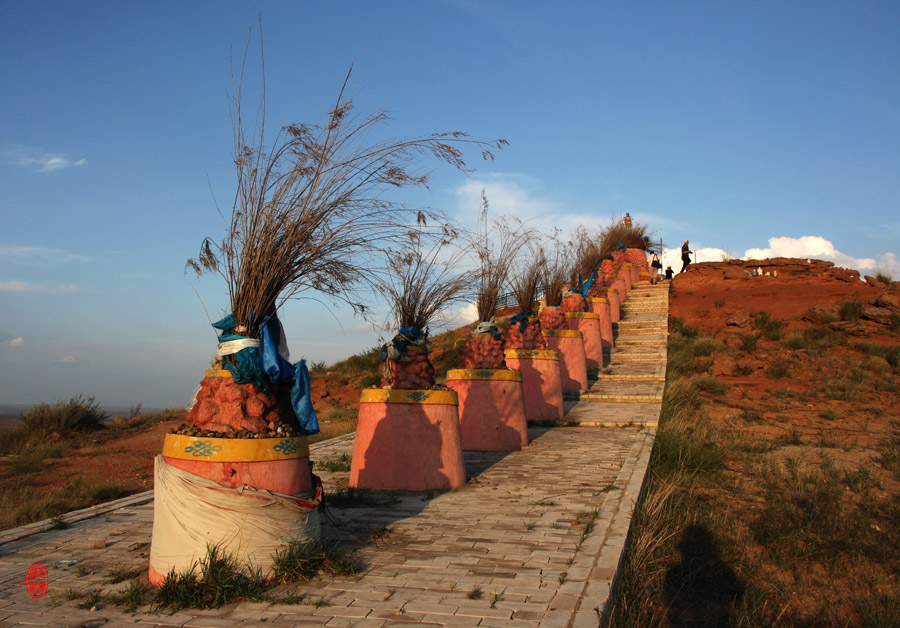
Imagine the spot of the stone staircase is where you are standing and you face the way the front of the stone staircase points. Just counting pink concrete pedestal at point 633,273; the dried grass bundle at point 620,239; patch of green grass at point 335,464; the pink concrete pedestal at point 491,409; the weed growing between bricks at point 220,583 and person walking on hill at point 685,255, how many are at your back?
3

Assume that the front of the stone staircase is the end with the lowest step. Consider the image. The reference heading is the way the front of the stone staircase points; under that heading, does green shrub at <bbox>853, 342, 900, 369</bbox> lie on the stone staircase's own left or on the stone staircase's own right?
on the stone staircase's own left

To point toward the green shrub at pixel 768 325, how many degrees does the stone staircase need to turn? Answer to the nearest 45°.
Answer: approximately 135° to its left

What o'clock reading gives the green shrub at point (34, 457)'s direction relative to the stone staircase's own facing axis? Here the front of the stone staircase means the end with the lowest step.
The green shrub is roughly at 2 o'clock from the stone staircase.

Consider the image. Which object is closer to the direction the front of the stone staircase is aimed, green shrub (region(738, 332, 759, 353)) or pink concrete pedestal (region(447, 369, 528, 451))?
the pink concrete pedestal

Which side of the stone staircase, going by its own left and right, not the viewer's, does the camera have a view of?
front

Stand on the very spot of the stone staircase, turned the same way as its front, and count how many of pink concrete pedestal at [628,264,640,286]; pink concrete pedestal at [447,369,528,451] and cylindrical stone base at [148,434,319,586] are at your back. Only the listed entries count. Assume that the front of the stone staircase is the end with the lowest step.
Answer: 1

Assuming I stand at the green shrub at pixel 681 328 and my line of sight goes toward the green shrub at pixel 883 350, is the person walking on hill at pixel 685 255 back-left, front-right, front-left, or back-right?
back-left

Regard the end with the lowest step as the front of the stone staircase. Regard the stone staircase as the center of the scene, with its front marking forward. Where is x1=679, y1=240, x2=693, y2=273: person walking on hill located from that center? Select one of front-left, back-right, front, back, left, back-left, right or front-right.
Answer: back

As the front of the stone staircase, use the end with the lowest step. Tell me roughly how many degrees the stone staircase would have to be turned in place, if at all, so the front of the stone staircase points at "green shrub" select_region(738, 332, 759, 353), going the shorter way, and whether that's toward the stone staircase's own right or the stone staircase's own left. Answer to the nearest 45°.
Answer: approximately 135° to the stone staircase's own left

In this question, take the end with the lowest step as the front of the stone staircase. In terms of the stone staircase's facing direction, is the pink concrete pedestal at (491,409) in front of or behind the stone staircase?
in front

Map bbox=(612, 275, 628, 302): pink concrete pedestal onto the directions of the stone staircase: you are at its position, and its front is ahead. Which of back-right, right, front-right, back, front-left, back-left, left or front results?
back

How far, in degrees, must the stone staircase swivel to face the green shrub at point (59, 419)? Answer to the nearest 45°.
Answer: approximately 90° to its right

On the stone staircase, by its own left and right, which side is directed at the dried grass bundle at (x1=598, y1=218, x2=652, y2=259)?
back
